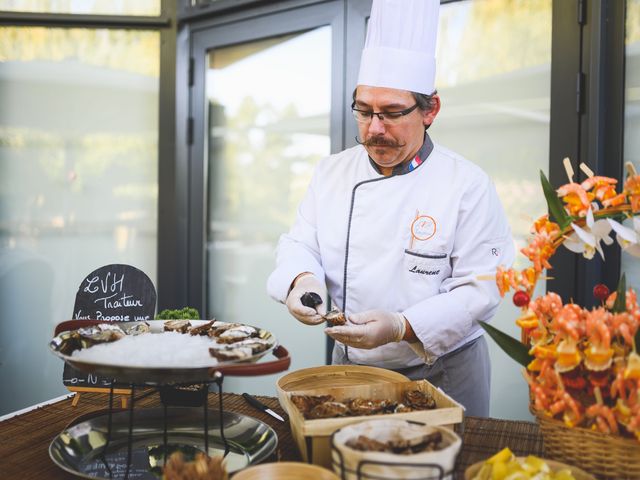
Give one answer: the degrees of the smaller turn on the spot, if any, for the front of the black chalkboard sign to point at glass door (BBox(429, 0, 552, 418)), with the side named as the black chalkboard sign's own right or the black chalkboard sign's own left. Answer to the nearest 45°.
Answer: approximately 90° to the black chalkboard sign's own left

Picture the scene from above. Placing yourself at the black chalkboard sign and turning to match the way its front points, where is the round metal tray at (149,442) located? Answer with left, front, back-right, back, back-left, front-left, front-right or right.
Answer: front

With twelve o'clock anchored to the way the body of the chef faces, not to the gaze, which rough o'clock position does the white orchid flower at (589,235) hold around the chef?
The white orchid flower is roughly at 10 o'clock from the chef.

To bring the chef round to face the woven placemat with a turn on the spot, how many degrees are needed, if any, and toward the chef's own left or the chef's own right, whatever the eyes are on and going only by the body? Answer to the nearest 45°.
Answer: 0° — they already face it

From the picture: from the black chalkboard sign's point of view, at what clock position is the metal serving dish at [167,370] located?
The metal serving dish is roughly at 12 o'clock from the black chalkboard sign.

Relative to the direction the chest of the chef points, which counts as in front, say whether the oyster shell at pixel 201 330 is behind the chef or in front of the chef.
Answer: in front

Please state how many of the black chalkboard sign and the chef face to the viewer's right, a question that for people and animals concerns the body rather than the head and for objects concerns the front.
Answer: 0

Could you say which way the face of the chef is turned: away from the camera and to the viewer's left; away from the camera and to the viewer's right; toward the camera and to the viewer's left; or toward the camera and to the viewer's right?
toward the camera and to the viewer's left

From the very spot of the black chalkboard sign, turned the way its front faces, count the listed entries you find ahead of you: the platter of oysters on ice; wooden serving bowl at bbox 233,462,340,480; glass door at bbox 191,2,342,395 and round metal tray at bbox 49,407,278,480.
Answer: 3

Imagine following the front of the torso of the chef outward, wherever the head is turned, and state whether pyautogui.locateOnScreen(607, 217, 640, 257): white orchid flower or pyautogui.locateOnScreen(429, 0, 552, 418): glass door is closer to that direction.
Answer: the white orchid flower

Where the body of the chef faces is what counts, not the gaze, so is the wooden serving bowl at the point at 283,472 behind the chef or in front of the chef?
in front

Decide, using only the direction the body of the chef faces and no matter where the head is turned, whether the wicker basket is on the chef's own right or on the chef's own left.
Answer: on the chef's own left

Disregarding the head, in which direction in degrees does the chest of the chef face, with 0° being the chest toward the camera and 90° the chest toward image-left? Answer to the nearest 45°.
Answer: approximately 45°

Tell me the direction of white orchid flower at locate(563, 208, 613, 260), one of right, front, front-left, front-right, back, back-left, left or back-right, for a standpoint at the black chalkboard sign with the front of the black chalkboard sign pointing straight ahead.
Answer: front-left

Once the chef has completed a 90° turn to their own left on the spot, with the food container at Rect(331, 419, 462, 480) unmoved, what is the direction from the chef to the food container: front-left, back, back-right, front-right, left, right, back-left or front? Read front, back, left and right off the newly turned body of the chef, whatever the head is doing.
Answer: front-right

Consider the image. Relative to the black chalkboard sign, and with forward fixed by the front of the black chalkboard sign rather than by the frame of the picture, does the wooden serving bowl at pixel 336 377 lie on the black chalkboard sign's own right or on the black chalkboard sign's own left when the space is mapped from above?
on the black chalkboard sign's own left

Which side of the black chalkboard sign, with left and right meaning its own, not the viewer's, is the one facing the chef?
left

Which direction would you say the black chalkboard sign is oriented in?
toward the camera
